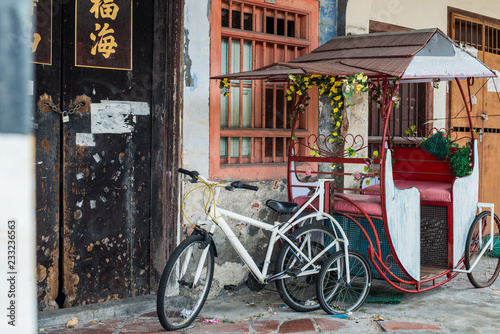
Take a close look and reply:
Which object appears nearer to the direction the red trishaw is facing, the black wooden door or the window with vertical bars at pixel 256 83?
the black wooden door

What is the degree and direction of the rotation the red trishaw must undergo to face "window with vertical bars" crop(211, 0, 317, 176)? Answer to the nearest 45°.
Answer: approximately 45° to its right

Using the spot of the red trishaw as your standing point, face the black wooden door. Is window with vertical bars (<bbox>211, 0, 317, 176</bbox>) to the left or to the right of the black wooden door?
right

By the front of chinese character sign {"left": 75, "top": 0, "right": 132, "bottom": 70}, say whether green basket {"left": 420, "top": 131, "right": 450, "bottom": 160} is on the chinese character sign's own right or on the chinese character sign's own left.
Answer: on the chinese character sign's own left

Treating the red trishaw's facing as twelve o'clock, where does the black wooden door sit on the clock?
The black wooden door is roughly at 1 o'clock from the red trishaw.

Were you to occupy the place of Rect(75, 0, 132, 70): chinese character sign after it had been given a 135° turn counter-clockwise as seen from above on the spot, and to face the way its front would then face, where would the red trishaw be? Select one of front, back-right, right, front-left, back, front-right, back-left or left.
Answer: front-right

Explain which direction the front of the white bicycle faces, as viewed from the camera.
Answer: facing the viewer and to the left of the viewer

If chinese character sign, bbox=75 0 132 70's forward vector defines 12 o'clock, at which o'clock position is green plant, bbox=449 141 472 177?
The green plant is roughly at 9 o'clock from the chinese character sign.

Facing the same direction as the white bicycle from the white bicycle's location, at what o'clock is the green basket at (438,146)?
The green basket is roughly at 6 o'clock from the white bicycle.

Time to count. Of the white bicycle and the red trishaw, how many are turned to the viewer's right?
0

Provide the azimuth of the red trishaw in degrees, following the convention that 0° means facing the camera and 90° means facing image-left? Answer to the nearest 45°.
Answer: approximately 45°

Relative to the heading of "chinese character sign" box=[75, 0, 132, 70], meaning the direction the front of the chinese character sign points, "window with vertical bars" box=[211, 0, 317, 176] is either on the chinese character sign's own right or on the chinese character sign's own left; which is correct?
on the chinese character sign's own left

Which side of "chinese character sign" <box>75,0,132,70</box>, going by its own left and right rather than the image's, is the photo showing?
front
